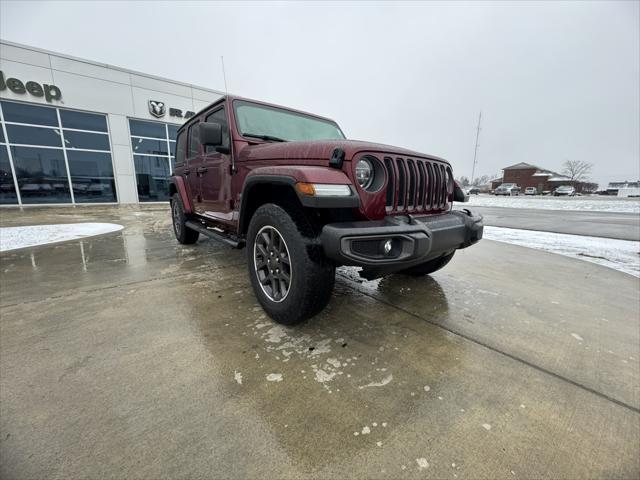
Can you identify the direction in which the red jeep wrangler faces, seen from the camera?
facing the viewer and to the right of the viewer

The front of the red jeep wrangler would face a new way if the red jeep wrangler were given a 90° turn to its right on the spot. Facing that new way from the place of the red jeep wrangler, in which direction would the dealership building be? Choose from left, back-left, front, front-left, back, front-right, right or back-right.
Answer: right

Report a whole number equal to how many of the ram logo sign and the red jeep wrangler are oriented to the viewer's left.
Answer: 0

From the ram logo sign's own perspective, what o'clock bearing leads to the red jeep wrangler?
The red jeep wrangler is roughly at 12 o'clock from the ram logo sign.

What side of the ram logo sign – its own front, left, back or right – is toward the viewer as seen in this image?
front

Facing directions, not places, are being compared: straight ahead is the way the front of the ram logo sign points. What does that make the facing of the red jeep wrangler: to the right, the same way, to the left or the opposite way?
the same way

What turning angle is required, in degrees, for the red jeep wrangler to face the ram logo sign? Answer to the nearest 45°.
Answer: approximately 180°
